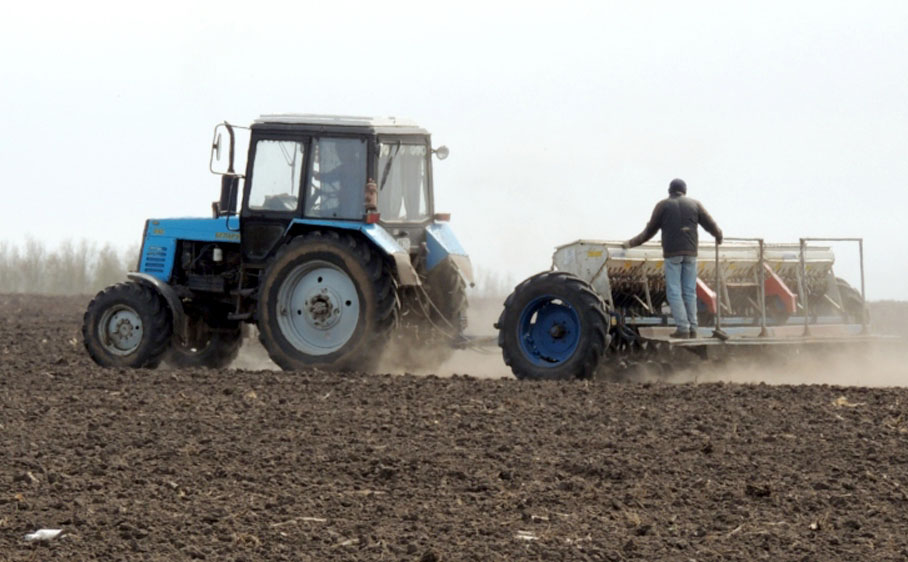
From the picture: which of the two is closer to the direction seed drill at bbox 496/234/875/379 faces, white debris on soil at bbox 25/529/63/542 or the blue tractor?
the blue tractor

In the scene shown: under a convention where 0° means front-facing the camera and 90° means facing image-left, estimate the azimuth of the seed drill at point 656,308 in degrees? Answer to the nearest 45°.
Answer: approximately 135°

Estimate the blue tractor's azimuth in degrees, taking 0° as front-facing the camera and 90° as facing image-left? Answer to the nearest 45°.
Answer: approximately 135°

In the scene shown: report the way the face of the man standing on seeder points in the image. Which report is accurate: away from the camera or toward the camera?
away from the camera

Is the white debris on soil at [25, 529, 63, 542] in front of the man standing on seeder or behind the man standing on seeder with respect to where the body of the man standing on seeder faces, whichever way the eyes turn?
behind

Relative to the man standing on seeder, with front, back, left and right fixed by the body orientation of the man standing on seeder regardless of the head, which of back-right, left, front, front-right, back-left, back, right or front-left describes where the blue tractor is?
left

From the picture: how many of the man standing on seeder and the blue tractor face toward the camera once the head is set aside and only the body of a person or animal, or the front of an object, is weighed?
0

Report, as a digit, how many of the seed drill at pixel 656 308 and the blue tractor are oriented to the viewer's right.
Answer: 0

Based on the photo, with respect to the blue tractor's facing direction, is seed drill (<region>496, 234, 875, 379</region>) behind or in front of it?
behind

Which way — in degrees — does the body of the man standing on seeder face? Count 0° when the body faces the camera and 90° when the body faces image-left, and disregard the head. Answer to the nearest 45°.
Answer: approximately 180°

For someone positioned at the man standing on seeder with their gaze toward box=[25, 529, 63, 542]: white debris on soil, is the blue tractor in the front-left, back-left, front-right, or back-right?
front-right

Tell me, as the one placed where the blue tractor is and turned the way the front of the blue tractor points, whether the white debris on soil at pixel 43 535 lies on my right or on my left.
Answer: on my left
